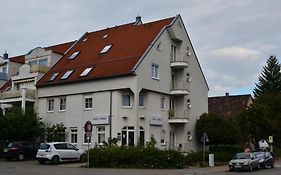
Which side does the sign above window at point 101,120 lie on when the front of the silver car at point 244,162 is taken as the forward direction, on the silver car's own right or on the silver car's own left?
on the silver car's own right

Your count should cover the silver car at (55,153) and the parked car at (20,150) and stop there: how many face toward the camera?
0

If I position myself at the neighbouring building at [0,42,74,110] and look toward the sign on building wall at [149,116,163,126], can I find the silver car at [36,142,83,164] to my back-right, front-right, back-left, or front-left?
front-right

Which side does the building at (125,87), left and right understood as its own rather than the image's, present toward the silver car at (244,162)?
left

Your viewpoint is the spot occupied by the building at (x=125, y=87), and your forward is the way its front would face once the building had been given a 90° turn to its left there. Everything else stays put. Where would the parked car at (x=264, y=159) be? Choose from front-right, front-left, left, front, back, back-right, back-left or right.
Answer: front

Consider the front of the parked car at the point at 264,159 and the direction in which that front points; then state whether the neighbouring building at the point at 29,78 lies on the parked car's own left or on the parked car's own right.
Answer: on the parked car's own right

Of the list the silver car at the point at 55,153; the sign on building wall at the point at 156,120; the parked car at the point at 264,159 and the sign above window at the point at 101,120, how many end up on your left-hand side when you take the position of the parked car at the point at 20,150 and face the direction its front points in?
0

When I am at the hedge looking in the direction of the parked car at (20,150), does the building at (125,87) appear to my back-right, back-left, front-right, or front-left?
front-right

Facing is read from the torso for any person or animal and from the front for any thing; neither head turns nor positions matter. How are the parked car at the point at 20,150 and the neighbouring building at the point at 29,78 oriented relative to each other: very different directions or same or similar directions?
very different directions

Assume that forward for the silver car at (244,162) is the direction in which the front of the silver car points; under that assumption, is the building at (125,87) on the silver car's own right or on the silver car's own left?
on the silver car's own right

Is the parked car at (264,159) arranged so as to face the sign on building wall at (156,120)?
no

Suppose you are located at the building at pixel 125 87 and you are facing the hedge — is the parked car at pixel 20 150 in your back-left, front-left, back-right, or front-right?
front-right

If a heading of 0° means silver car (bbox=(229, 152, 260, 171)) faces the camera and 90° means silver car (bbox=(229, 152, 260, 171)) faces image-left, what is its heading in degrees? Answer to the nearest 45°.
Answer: approximately 45°

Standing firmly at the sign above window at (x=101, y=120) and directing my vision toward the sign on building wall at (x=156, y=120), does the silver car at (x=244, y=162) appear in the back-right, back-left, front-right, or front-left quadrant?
front-right

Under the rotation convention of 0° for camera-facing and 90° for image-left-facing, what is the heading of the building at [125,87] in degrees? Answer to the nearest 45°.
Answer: approximately 45°

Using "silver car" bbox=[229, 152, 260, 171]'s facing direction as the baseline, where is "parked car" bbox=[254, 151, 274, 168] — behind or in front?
behind
